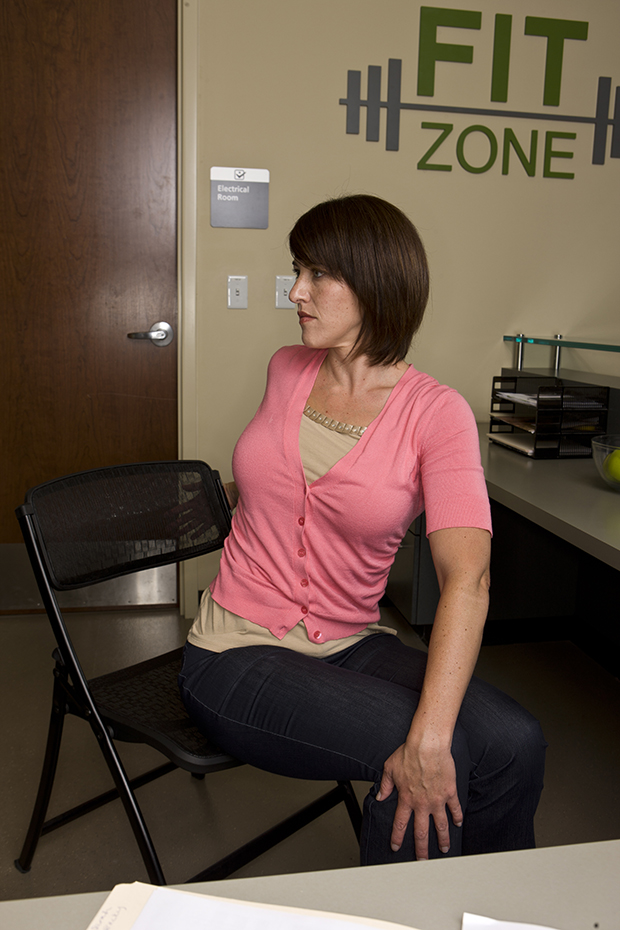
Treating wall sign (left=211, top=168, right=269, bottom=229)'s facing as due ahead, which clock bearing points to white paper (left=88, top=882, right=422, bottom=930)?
The white paper is roughly at 12 o'clock from the wall sign.

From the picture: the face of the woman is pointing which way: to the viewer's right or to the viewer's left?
to the viewer's left

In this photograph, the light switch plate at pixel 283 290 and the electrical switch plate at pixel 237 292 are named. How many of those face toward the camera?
2

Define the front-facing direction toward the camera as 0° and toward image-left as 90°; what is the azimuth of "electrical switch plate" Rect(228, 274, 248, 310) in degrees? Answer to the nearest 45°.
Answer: approximately 0°

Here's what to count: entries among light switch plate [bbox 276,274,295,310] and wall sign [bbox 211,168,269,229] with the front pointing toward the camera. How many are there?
2

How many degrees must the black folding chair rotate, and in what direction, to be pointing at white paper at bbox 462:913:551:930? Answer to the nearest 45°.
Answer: approximately 45° to its right

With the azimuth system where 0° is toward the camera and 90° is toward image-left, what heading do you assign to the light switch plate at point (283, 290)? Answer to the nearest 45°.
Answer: approximately 0°

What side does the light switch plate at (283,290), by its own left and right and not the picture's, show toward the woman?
front

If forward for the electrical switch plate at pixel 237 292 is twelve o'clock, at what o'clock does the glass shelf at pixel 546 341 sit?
The glass shelf is roughly at 9 o'clock from the electrical switch plate.

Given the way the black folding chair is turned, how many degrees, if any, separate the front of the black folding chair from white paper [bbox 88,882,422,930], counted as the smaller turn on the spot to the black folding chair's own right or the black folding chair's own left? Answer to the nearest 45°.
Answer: approximately 45° to the black folding chair's own right
